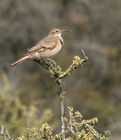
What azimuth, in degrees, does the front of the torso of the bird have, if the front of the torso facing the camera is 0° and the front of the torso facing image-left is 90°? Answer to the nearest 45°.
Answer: approximately 270°
